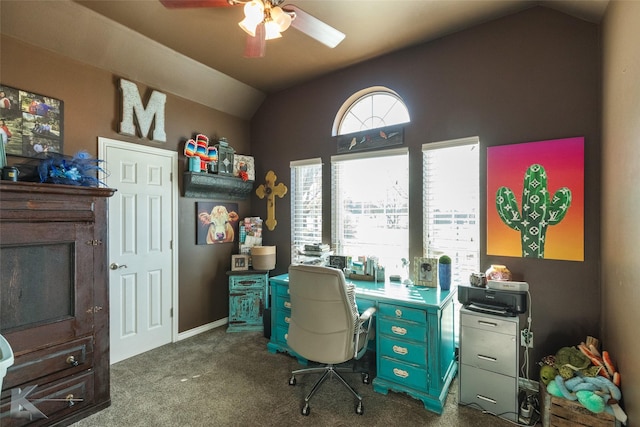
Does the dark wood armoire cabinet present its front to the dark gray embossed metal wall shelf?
no

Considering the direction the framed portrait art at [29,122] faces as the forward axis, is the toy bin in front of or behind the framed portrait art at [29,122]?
in front

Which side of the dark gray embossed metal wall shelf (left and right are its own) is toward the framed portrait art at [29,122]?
right

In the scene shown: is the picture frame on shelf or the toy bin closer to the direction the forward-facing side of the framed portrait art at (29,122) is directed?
the toy bin

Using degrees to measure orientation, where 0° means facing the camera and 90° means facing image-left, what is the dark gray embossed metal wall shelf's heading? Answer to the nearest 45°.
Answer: approximately 315°

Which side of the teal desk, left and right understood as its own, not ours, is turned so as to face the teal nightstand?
right

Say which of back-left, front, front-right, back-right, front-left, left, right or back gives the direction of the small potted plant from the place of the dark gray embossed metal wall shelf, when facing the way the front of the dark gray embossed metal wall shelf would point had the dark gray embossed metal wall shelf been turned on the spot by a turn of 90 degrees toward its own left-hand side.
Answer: right

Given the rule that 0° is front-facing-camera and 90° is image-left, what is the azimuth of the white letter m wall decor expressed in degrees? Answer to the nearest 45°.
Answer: approximately 315°

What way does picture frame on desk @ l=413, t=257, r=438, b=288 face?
toward the camera

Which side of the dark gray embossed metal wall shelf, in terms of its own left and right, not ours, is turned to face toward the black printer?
front

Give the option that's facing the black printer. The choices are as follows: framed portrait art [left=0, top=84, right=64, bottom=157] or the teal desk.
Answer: the framed portrait art

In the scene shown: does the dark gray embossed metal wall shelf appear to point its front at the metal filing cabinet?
yes

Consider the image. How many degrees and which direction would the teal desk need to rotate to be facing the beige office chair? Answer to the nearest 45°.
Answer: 0° — it already faces it

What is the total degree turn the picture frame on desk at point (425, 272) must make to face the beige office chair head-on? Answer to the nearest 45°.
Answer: approximately 45° to its right

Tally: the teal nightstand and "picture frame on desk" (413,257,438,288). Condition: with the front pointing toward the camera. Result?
2

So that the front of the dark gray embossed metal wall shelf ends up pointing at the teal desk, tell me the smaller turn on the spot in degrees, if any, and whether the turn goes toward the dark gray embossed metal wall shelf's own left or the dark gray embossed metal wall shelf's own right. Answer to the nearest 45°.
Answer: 0° — it already faces it

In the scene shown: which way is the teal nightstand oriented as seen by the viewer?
toward the camera

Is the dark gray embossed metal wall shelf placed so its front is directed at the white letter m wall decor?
no

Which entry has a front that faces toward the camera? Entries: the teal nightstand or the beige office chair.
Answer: the teal nightstand

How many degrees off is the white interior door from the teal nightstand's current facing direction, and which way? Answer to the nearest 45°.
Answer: approximately 90° to its right
